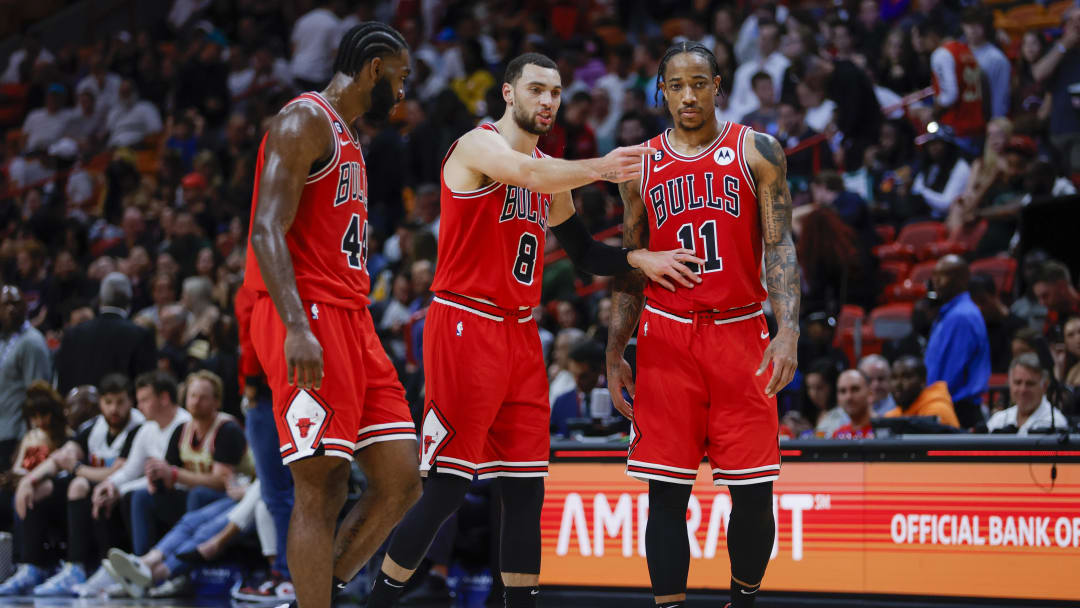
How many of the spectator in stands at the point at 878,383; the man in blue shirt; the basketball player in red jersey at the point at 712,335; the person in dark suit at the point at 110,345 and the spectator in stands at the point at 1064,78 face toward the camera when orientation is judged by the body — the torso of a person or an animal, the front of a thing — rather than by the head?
3

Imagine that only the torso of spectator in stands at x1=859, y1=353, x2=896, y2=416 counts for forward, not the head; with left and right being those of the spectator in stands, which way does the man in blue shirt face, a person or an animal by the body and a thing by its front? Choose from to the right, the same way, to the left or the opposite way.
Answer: to the right

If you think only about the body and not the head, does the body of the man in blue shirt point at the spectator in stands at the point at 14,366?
yes

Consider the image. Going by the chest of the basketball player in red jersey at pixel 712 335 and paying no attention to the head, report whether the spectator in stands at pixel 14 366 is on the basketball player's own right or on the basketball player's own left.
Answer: on the basketball player's own right

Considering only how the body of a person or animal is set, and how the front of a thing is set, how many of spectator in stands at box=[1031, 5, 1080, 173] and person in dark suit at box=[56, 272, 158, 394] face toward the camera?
1

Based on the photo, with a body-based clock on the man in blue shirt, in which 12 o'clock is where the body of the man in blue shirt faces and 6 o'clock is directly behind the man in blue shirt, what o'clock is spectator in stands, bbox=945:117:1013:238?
The spectator in stands is roughly at 3 o'clock from the man in blue shirt.

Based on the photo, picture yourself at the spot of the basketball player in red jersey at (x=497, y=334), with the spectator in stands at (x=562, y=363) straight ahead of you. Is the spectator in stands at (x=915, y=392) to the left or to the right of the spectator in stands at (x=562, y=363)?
right
